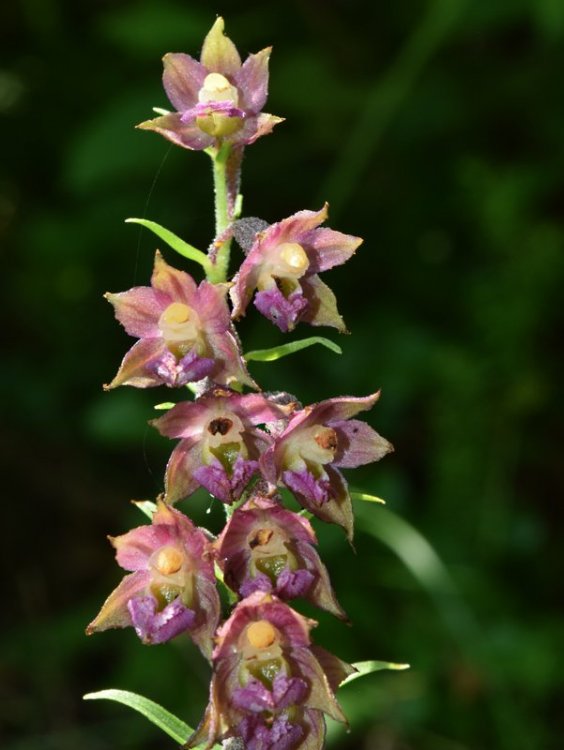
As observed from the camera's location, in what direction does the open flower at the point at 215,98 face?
facing the viewer

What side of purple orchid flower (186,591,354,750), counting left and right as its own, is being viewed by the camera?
front

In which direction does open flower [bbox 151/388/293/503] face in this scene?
toward the camera

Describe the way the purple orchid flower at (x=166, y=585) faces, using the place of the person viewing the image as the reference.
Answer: facing the viewer and to the left of the viewer

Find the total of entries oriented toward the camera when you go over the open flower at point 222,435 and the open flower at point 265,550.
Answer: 2

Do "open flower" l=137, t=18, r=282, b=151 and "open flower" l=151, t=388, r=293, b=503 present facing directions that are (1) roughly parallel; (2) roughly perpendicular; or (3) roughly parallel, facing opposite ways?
roughly parallel

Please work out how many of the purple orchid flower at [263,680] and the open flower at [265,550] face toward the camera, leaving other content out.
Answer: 2
